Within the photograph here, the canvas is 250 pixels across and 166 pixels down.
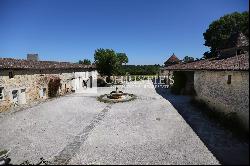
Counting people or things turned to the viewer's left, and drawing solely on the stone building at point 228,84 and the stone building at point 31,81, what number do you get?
1

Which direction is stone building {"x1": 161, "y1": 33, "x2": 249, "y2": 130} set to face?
to the viewer's left

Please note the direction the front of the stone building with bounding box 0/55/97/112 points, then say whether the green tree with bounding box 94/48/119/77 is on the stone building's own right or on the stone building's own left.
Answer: on the stone building's own left

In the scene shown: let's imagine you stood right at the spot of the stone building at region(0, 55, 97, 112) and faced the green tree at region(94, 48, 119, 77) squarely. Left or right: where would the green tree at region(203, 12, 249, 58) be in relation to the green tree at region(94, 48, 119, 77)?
right

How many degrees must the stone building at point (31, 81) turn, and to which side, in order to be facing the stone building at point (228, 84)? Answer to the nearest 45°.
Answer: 0° — it already faces it

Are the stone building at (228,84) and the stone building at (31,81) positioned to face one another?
yes

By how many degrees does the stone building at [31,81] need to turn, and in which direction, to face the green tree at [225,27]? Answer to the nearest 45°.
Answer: approximately 45° to its left

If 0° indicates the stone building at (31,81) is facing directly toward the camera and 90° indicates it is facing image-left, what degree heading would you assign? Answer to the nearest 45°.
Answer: approximately 315°

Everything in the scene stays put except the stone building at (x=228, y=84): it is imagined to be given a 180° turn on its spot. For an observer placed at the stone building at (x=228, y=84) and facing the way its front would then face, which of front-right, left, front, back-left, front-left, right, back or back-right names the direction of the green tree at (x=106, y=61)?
back-left

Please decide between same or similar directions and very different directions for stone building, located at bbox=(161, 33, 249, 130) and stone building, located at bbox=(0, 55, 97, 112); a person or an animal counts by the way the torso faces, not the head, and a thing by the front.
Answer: very different directions

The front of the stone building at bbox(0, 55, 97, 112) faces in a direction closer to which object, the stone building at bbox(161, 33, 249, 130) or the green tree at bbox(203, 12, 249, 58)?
the stone building

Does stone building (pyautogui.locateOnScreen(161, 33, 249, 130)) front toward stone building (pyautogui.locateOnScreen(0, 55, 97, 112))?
yes
